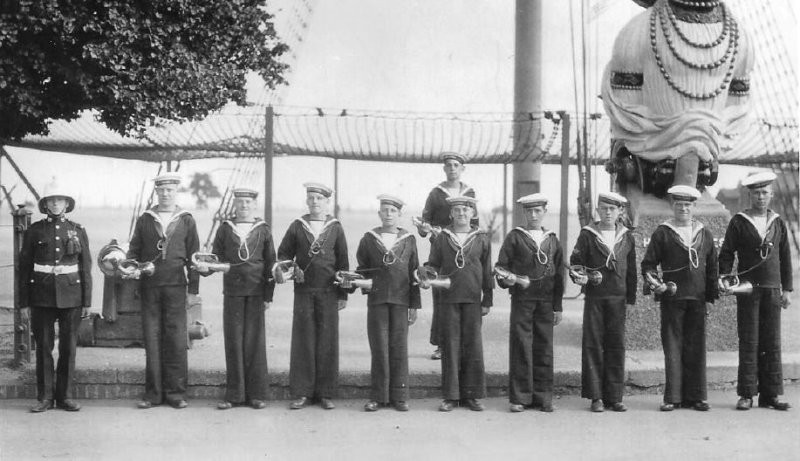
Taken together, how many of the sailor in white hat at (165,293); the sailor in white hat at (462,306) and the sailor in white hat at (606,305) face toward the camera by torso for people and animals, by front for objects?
3

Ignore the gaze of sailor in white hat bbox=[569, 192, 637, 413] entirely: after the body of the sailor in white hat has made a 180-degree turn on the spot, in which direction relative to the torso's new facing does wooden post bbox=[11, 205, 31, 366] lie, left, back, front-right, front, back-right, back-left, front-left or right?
left

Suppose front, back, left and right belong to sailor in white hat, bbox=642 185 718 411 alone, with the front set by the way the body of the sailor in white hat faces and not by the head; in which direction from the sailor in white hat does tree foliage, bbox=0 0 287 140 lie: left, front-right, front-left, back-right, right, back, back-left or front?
right

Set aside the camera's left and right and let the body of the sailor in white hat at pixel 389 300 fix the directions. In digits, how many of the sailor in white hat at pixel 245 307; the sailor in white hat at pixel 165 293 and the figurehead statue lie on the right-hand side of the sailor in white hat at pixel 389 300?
2

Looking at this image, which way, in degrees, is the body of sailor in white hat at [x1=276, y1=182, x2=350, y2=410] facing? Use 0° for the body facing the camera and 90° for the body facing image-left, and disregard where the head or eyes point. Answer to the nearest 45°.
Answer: approximately 0°

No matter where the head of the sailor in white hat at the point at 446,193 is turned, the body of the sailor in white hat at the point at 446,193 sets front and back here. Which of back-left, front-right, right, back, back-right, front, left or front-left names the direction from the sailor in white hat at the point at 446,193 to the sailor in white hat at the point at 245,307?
front-right

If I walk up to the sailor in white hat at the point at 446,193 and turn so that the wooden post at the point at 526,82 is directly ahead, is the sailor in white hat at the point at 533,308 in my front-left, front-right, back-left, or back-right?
back-right

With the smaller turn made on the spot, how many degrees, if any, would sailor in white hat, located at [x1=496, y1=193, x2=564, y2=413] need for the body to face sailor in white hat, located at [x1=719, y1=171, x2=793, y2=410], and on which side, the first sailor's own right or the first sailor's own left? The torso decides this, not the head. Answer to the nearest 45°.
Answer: approximately 90° to the first sailor's own left

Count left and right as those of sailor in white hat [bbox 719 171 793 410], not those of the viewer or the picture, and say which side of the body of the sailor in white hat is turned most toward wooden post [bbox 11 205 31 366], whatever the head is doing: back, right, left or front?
right

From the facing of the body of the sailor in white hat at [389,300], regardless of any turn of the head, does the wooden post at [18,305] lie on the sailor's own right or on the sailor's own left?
on the sailor's own right

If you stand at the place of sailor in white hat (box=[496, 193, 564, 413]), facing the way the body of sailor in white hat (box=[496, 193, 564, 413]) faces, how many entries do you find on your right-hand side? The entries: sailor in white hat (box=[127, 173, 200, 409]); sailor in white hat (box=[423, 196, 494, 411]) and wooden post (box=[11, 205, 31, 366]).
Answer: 3
